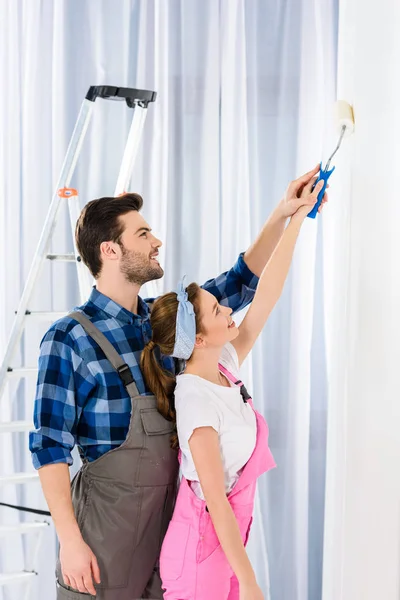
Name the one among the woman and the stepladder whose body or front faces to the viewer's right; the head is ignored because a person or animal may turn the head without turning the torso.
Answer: the woman

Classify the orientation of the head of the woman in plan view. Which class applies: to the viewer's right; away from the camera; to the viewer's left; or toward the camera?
to the viewer's right

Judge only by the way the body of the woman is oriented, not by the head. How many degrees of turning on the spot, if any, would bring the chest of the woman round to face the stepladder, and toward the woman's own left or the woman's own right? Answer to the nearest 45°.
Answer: approximately 135° to the woman's own left

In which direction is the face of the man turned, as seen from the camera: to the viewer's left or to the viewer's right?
to the viewer's right

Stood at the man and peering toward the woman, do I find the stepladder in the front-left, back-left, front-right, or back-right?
back-left

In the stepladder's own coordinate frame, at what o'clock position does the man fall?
The man is roughly at 10 o'clock from the stepladder.

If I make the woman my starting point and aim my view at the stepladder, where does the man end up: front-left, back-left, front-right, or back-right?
front-left

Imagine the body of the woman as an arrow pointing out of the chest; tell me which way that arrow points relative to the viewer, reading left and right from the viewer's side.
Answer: facing to the right of the viewer

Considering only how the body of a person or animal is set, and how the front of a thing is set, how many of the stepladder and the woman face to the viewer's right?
1

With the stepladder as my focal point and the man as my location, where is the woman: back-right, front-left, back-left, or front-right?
back-right
